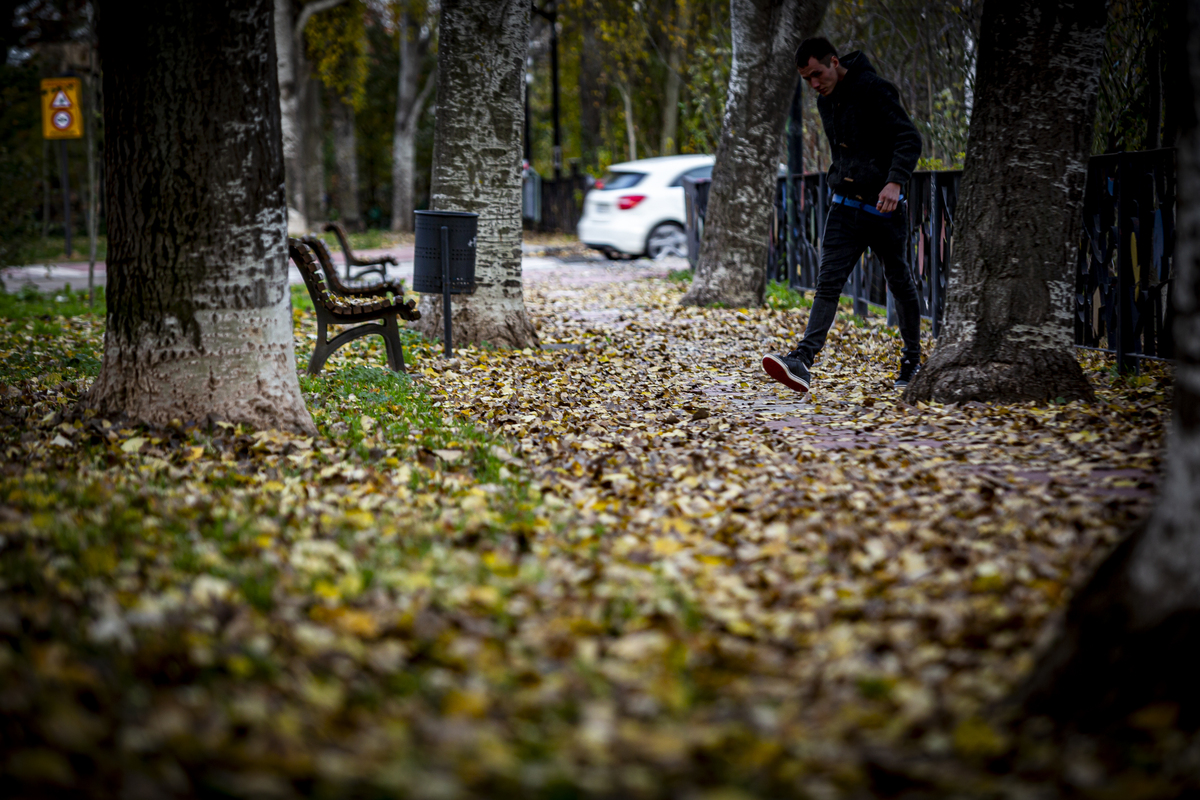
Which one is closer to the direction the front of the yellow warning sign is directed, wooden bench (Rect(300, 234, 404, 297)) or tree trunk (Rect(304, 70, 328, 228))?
the wooden bench

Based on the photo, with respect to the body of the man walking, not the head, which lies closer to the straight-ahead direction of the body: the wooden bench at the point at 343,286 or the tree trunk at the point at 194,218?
the tree trunk

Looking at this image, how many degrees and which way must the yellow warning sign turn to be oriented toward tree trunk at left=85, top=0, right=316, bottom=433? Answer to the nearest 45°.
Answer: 0° — it already faces it

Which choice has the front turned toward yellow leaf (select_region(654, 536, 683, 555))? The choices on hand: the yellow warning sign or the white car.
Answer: the yellow warning sign

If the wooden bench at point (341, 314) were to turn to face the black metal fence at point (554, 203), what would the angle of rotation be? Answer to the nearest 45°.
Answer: approximately 90° to its left

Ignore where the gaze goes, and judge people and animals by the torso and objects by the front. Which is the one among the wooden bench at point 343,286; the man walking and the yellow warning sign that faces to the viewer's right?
the wooden bench

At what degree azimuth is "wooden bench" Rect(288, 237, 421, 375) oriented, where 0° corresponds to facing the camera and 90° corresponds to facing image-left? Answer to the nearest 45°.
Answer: approximately 270°

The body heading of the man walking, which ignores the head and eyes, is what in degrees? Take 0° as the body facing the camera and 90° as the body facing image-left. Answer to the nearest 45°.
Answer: approximately 45°

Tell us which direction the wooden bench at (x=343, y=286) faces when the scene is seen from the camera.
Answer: facing to the right of the viewer

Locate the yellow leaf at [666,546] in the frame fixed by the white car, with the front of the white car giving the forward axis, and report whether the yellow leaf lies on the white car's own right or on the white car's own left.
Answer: on the white car's own right

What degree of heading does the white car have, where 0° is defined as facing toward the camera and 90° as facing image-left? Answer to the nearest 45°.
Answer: approximately 225°
